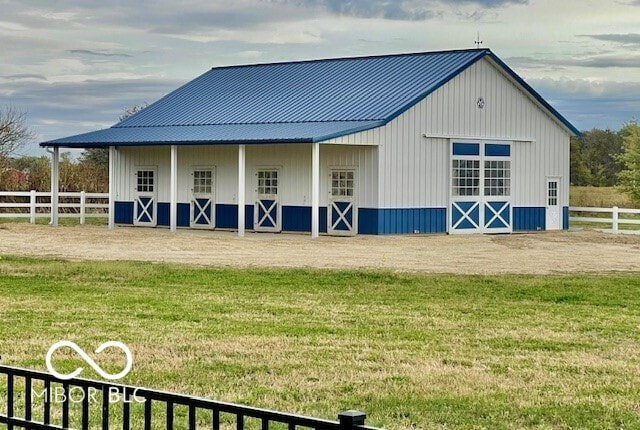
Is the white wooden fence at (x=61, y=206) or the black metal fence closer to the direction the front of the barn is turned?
the black metal fence

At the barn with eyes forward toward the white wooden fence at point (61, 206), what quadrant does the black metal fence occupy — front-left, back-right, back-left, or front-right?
back-left

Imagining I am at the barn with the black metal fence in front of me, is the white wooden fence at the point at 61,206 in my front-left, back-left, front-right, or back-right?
back-right
